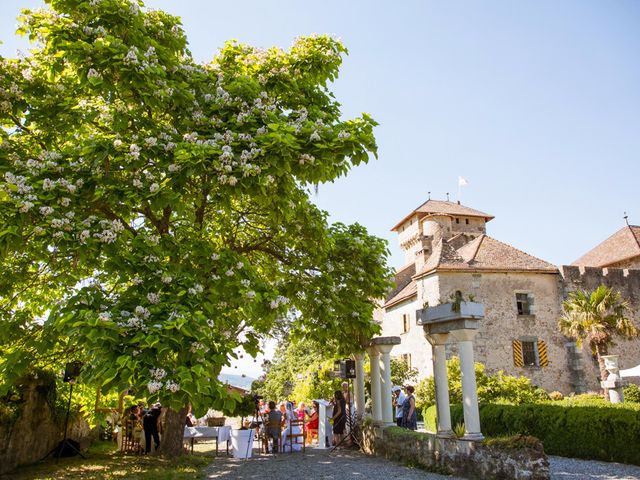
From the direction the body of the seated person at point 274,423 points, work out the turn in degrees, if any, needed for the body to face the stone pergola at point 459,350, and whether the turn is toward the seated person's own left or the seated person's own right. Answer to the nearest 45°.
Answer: approximately 135° to the seated person's own right

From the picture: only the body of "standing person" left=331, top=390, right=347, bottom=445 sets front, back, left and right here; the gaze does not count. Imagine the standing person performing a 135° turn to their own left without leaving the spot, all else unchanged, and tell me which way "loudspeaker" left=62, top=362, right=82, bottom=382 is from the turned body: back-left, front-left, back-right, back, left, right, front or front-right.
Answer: right

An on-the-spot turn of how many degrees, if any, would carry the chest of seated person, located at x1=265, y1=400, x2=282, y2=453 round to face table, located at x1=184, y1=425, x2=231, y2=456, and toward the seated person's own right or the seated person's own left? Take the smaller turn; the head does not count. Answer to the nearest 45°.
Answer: approximately 90° to the seated person's own left

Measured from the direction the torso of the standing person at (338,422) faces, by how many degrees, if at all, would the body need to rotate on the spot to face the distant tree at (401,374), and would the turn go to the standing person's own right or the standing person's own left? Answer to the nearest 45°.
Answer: approximately 90° to the standing person's own right

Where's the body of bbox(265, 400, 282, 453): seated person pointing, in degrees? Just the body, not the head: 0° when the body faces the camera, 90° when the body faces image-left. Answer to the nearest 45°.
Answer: approximately 180°

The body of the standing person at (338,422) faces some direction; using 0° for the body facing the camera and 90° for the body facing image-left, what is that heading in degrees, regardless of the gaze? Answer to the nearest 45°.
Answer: approximately 90°

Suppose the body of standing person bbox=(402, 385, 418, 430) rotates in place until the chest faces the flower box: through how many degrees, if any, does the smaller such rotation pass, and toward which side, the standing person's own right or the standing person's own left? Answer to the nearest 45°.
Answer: approximately 90° to the standing person's own left

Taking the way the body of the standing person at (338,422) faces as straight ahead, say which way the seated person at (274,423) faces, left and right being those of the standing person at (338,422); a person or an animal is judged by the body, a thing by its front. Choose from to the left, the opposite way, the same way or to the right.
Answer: to the right
